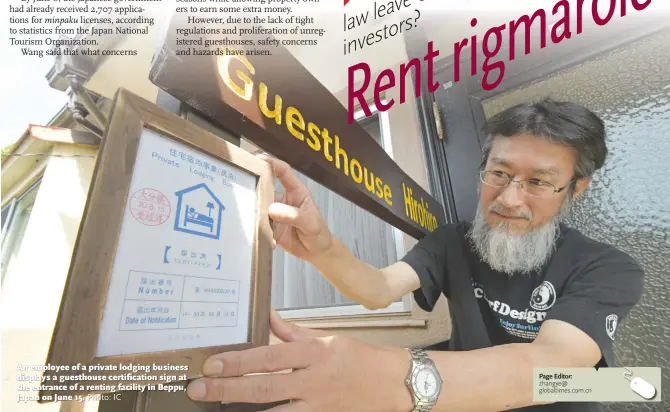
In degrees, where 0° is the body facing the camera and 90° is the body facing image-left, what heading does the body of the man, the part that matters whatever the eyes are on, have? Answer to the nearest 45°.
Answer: approximately 45°

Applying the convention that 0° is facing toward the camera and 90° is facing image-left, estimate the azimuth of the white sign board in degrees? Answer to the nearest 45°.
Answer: approximately 315°

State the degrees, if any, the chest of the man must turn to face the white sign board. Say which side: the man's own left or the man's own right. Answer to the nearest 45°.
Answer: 0° — they already face it
